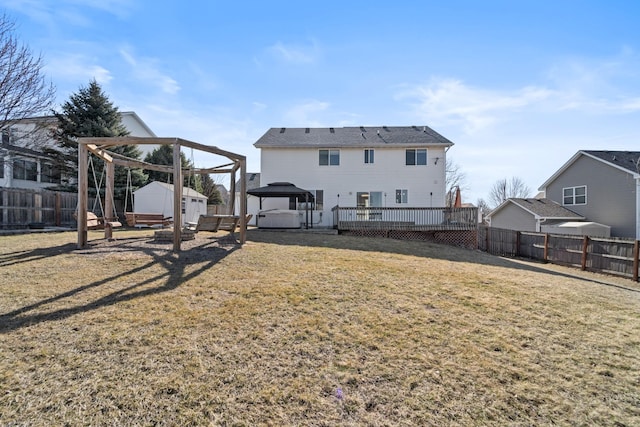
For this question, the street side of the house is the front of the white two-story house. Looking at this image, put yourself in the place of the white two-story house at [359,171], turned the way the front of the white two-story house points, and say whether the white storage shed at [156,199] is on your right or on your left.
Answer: on your left

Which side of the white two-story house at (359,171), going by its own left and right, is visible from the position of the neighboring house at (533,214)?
right

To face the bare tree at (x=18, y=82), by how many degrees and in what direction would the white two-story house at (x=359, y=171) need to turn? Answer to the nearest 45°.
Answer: approximately 135° to its left

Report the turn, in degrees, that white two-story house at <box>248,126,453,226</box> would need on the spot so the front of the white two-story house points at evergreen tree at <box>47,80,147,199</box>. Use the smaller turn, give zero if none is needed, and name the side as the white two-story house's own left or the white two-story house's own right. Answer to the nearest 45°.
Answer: approximately 90° to the white two-story house's own left

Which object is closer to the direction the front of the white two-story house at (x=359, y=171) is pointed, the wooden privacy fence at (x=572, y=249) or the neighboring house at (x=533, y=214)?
the neighboring house

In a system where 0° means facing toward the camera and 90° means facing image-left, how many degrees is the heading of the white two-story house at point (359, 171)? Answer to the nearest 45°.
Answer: approximately 180°

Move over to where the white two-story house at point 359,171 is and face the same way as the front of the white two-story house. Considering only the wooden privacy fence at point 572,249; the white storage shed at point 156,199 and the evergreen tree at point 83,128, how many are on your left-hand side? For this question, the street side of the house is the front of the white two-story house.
2

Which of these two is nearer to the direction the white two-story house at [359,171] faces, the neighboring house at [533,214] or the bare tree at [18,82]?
the neighboring house

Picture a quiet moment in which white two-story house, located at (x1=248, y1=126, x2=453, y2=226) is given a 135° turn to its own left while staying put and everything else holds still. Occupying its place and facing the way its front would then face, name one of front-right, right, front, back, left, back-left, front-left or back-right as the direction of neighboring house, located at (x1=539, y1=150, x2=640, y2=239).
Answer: back-left
